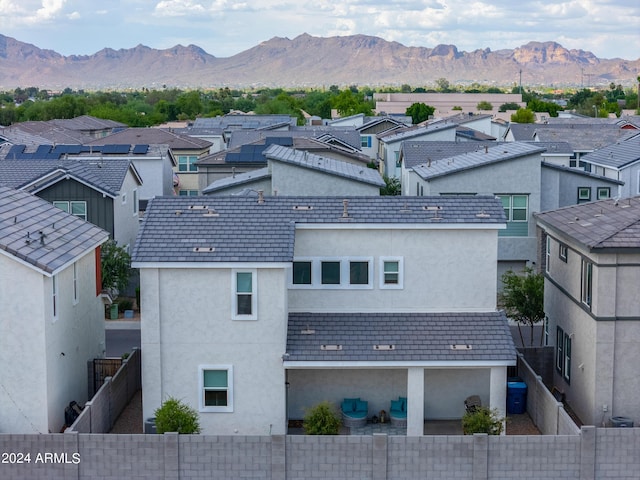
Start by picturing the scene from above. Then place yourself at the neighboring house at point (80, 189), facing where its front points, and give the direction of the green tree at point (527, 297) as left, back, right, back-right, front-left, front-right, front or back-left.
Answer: front-left

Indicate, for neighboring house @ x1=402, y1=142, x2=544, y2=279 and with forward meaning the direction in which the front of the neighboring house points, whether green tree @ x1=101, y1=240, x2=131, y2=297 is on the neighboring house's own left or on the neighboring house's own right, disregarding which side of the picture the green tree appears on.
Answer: on the neighboring house's own right

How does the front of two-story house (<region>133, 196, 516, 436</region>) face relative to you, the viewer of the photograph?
facing away from the viewer

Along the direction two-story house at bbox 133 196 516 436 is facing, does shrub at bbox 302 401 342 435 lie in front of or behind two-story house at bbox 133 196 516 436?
behind

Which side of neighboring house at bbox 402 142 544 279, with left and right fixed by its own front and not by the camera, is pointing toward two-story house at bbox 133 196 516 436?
front

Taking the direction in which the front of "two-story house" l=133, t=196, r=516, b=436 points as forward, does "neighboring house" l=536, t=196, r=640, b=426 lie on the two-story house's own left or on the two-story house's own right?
on the two-story house's own right

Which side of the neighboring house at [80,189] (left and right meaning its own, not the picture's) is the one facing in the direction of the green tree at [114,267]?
front

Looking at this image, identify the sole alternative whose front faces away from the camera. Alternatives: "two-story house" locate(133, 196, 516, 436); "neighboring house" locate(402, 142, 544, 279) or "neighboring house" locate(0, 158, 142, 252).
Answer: the two-story house
